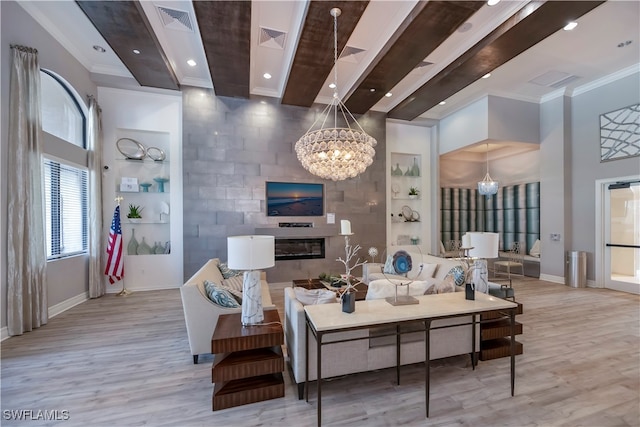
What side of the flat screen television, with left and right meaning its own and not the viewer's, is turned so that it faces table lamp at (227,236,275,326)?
front

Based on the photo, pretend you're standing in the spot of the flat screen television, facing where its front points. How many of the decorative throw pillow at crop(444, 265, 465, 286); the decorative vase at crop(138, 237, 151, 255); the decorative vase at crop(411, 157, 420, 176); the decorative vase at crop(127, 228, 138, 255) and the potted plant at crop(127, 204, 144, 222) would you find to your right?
3

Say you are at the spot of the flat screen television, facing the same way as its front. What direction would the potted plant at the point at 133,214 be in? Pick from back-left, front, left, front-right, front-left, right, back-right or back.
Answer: right

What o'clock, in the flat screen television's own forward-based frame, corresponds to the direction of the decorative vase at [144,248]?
The decorative vase is roughly at 3 o'clock from the flat screen television.

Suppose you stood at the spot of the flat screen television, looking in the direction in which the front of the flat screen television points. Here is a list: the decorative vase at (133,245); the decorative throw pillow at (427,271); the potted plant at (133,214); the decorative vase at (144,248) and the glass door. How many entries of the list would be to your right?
3

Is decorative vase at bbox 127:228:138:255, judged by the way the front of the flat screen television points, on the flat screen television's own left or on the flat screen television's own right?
on the flat screen television's own right

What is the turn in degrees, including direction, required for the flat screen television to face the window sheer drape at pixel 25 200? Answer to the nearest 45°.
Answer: approximately 45° to its right

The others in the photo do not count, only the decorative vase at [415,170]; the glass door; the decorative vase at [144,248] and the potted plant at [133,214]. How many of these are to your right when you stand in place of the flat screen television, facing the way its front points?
2

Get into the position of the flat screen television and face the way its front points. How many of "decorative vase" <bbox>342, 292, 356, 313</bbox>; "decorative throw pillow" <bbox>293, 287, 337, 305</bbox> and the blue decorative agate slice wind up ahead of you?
3

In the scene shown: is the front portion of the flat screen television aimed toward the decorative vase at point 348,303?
yes

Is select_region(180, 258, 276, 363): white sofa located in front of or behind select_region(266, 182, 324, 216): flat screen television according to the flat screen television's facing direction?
in front

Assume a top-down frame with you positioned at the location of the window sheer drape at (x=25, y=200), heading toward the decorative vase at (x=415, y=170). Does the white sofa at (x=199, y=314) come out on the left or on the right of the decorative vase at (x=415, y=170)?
right

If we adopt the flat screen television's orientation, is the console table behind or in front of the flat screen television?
in front

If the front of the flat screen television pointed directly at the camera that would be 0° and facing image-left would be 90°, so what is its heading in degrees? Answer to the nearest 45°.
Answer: approximately 0°

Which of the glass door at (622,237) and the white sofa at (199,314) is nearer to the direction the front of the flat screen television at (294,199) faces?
the white sofa
